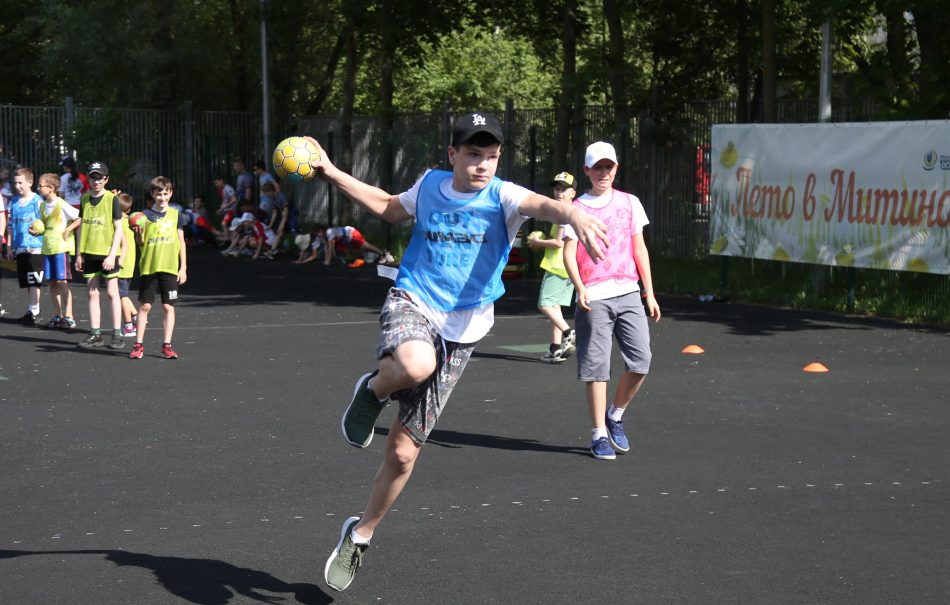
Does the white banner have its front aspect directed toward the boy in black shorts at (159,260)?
yes

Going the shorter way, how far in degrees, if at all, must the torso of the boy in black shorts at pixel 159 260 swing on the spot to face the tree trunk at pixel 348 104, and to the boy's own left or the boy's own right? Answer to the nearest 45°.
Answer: approximately 180°

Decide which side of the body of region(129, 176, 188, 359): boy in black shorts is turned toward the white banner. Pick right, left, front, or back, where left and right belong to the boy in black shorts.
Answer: left

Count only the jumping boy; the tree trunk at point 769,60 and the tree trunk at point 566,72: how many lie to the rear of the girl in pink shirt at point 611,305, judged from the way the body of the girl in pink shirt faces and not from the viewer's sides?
2

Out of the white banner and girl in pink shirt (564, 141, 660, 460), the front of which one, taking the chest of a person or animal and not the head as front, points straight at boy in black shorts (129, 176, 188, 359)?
the white banner

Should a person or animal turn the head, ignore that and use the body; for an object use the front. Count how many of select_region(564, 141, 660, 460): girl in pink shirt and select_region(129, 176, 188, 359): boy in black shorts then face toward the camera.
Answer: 2

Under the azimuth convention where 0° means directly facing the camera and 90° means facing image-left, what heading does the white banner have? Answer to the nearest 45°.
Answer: approximately 45°

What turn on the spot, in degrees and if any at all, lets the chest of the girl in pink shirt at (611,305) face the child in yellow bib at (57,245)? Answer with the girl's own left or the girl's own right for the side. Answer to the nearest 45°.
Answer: approximately 135° to the girl's own right

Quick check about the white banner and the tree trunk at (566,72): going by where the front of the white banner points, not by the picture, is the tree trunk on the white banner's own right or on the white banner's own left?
on the white banner's own right
